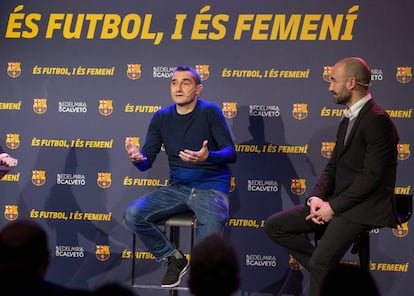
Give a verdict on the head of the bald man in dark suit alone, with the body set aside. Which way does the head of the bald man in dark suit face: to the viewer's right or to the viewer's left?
to the viewer's left

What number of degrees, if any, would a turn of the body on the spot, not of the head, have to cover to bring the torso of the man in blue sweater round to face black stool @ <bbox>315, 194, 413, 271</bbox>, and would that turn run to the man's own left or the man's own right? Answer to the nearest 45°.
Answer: approximately 135° to the man's own left

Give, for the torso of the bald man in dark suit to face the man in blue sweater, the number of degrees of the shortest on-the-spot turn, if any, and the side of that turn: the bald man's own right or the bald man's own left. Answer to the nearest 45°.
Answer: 0° — they already face them

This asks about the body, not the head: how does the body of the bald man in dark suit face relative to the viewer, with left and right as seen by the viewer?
facing to the left of the viewer

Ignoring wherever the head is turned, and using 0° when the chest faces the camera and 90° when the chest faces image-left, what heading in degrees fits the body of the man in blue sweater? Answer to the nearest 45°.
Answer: approximately 45°
